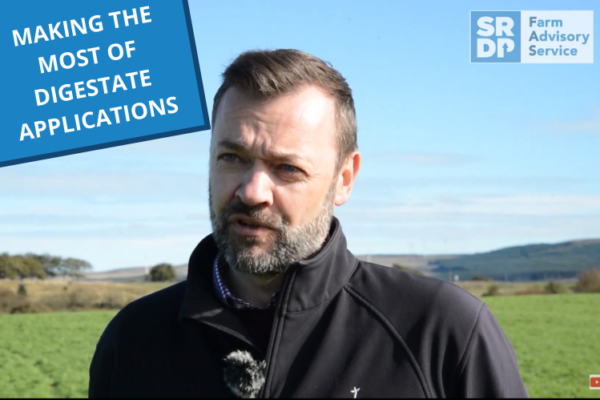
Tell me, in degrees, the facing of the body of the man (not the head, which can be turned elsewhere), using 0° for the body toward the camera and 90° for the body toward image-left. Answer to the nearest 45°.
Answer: approximately 45°

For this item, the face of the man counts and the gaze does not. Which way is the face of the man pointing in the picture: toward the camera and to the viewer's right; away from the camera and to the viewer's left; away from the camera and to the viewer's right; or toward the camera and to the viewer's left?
toward the camera and to the viewer's left
